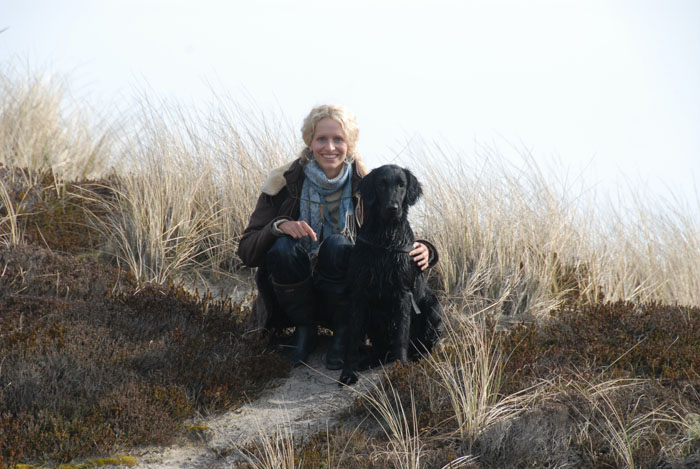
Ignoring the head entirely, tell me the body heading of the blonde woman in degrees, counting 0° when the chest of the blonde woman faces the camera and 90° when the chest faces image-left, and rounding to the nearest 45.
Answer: approximately 0°

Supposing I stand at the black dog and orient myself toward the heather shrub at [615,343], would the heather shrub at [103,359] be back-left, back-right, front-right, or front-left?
back-left

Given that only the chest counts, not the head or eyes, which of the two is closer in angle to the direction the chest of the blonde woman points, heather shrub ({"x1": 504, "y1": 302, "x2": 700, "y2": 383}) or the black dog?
the black dog

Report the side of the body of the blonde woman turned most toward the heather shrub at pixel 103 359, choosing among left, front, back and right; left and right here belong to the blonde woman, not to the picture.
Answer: right

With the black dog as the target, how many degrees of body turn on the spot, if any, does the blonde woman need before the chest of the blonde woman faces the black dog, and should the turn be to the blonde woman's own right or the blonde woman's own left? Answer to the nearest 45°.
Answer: approximately 45° to the blonde woman's own left

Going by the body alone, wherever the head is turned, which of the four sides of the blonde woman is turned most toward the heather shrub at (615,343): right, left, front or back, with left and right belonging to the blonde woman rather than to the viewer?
left

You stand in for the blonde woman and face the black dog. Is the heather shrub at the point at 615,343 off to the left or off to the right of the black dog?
left

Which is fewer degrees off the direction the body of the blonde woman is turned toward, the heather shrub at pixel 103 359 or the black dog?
the black dog
